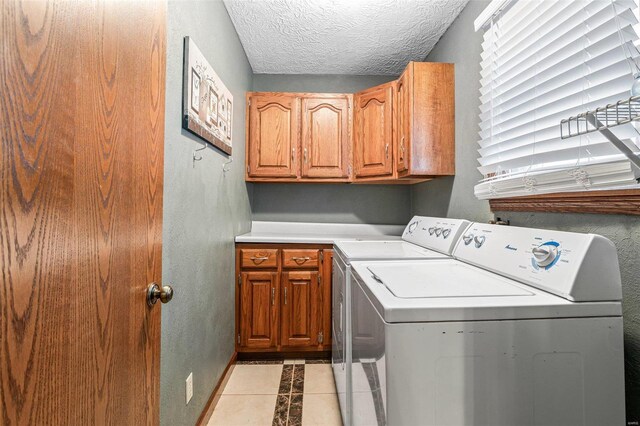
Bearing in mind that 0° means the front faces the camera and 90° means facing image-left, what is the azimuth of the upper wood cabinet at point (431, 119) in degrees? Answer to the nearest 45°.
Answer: approximately 90°

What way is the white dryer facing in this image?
to the viewer's left

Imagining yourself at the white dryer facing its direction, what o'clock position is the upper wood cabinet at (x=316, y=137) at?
The upper wood cabinet is roughly at 2 o'clock from the white dryer.

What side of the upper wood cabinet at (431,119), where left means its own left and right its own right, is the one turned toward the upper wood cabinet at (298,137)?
front

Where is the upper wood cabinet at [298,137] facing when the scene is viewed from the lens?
facing the viewer

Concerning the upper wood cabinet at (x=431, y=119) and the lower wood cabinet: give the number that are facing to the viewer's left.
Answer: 1

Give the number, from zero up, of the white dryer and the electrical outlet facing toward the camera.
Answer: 0

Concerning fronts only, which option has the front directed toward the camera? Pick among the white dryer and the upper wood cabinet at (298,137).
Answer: the upper wood cabinet

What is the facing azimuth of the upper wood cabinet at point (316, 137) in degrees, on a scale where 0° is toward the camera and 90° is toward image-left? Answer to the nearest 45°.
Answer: approximately 45°

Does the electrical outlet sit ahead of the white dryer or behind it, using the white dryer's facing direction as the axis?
ahead

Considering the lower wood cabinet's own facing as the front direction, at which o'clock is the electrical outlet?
The electrical outlet is roughly at 1 o'clock from the lower wood cabinet.

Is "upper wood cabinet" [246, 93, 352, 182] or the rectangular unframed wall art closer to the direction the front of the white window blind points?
the rectangular unframed wall art

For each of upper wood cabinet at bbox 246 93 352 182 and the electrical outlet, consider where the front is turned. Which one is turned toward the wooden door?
the upper wood cabinet

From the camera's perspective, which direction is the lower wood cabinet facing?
toward the camera

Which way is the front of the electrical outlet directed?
to the viewer's right

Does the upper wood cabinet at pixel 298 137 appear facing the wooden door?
yes
